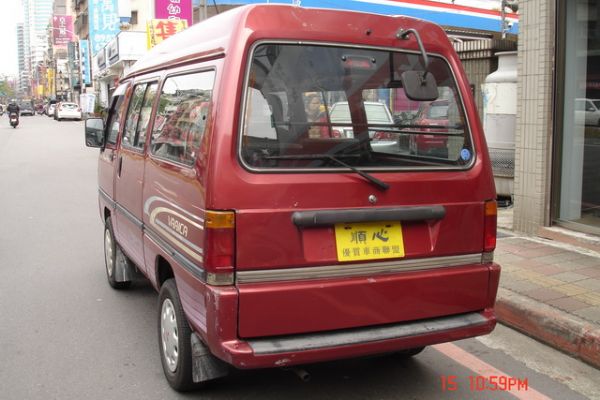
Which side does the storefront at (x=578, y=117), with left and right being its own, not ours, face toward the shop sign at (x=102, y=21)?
right

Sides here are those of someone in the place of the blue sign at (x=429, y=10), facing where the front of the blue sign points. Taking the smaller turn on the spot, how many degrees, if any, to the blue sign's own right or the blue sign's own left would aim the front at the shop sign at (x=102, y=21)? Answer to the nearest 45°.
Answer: approximately 90° to the blue sign's own right

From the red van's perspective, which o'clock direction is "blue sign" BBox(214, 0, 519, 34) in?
The blue sign is roughly at 2 o'clock from the red van.

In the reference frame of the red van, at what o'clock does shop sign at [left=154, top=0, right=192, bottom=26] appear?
The shop sign is roughly at 1 o'clock from the red van.

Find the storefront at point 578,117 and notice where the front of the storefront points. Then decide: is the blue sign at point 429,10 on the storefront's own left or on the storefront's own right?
on the storefront's own right

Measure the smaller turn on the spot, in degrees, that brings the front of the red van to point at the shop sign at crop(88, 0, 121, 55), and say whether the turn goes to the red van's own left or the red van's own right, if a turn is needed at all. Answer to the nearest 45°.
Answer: approximately 45° to the red van's own right

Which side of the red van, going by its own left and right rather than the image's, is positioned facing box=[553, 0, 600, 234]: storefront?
right
